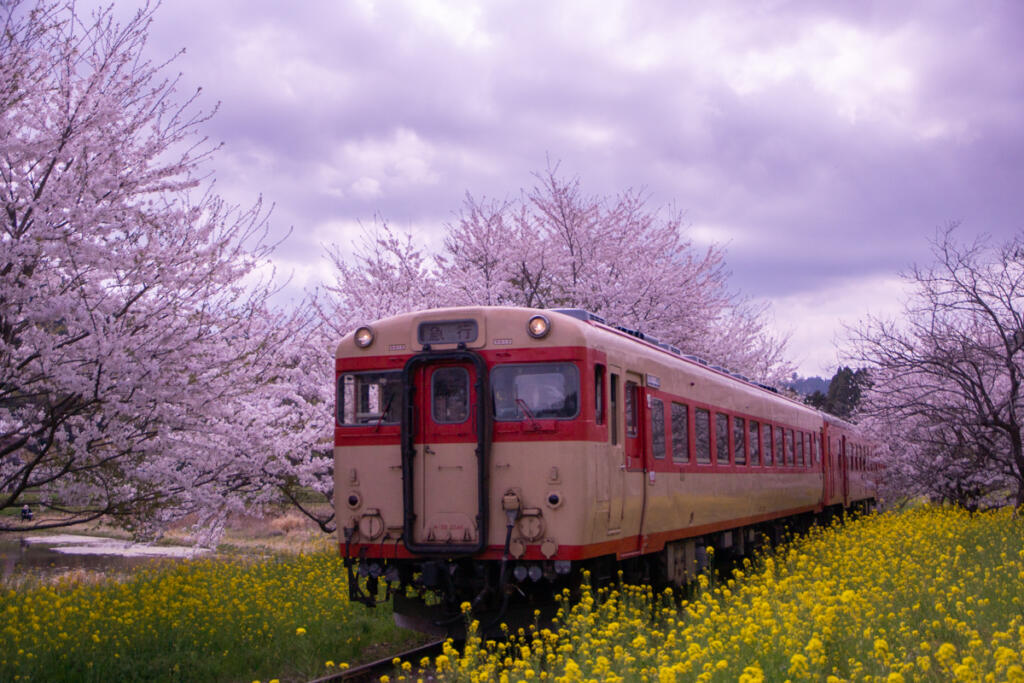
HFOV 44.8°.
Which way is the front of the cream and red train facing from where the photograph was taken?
facing the viewer and to the left of the viewer

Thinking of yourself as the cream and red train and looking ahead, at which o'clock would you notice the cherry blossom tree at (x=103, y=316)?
The cherry blossom tree is roughly at 1 o'clock from the cream and red train.
